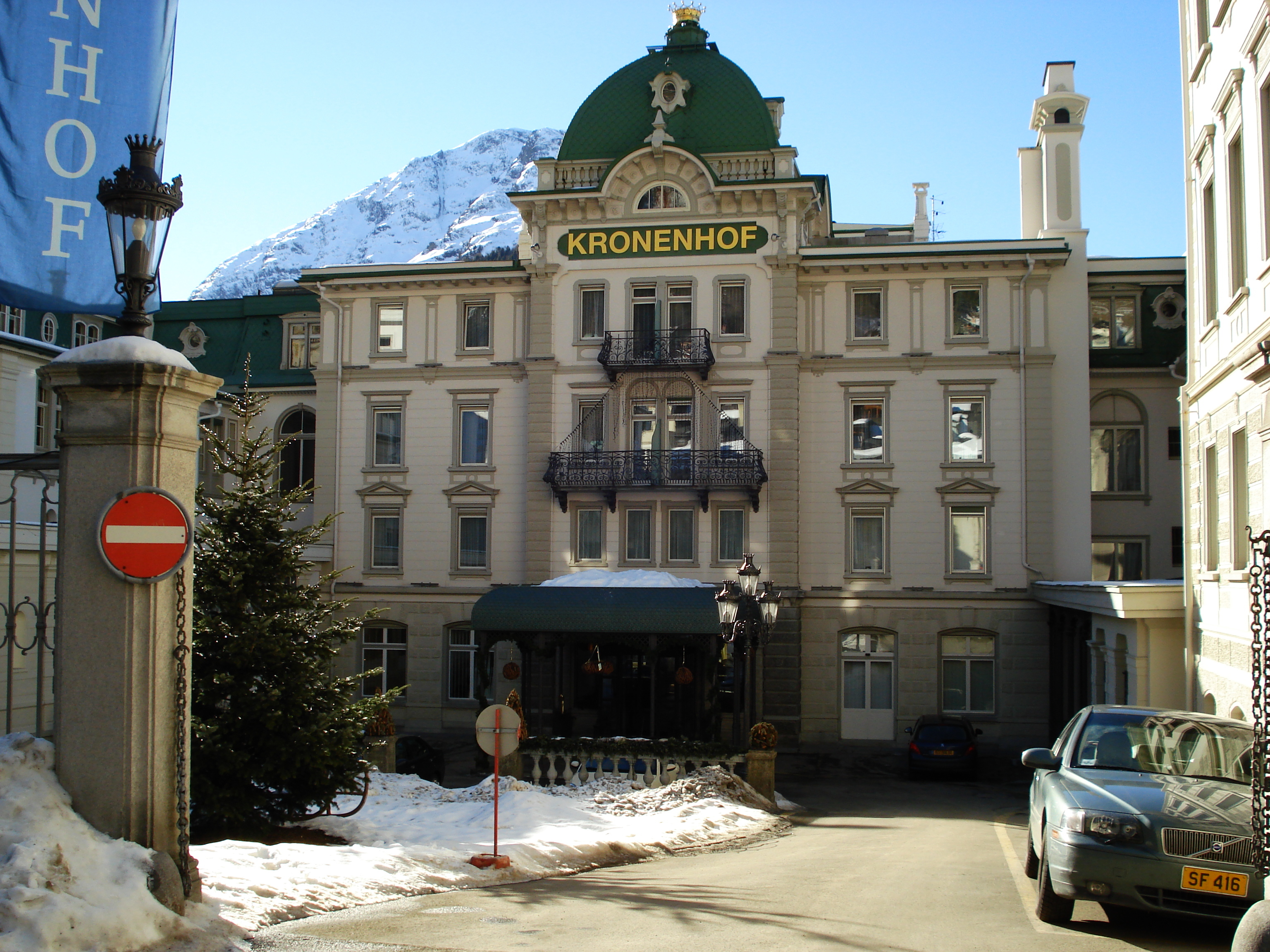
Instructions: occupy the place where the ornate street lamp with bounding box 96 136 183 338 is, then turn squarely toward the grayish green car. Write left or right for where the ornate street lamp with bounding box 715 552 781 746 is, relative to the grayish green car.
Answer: left

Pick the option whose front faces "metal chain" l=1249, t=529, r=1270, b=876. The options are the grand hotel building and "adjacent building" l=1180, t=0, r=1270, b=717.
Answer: the grand hotel building

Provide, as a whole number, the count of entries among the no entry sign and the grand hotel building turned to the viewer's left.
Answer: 0

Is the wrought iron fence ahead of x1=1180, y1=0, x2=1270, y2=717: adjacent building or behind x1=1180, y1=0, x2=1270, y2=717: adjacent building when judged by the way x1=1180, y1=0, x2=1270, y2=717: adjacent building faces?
ahead

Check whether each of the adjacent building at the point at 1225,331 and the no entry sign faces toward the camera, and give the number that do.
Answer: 1

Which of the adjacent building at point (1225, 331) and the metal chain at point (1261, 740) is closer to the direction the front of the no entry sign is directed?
the metal chain

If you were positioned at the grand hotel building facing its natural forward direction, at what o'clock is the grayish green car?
The grayish green car is roughly at 12 o'clock from the grand hotel building.

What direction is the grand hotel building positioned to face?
toward the camera

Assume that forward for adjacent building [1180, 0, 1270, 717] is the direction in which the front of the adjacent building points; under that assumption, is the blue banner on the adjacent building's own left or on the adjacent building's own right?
on the adjacent building's own left

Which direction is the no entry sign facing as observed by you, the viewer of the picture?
facing the viewer

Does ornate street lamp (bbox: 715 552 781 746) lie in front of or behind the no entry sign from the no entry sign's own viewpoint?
behind

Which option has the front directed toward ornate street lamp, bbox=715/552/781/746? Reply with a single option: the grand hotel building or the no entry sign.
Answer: the grand hotel building

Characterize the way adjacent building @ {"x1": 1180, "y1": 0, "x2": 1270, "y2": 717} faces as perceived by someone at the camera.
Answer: facing to the left of the viewer

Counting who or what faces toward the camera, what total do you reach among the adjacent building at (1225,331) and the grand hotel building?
1
